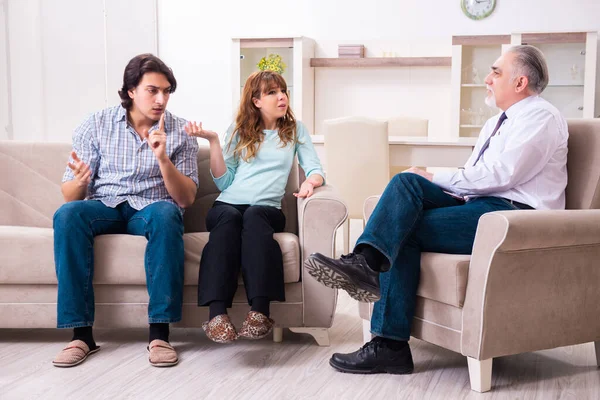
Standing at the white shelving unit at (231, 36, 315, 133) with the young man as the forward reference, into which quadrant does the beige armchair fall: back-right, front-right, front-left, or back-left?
front-left

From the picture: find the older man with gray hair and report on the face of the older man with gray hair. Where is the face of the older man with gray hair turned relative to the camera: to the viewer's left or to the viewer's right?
to the viewer's left

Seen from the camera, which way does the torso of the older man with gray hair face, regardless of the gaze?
to the viewer's left

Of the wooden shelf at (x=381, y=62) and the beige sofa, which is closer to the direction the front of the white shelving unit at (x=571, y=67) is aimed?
the beige sofa

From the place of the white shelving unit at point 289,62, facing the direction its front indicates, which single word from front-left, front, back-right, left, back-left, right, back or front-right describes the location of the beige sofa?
front

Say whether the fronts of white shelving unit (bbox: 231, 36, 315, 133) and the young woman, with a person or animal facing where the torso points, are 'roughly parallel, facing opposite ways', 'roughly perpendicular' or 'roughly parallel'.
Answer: roughly parallel

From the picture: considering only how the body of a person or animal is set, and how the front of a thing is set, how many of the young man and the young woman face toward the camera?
2

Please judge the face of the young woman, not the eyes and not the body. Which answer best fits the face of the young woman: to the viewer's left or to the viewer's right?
to the viewer's right

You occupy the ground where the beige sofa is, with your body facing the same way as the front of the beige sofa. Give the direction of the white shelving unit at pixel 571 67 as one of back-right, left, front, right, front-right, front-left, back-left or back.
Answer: back-left

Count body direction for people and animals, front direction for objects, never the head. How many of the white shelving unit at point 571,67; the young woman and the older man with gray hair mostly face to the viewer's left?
1

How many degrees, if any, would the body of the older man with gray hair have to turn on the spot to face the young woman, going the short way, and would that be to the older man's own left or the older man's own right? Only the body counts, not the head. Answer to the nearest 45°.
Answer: approximately 45° to the older man's own right

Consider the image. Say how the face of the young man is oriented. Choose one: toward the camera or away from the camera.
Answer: toward the camera

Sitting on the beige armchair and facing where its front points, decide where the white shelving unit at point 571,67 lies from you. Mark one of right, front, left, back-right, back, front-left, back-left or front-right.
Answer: back-right

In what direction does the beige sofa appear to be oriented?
toward the camera
